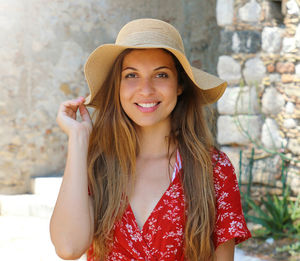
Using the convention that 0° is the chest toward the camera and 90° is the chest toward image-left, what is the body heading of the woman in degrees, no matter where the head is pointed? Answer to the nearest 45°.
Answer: approximately 0°

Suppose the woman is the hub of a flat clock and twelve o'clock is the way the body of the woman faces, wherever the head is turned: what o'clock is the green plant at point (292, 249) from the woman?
The green plant is roughly at 7 o'clock from the woman.

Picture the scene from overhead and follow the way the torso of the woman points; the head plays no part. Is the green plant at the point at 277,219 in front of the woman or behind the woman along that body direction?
behind
